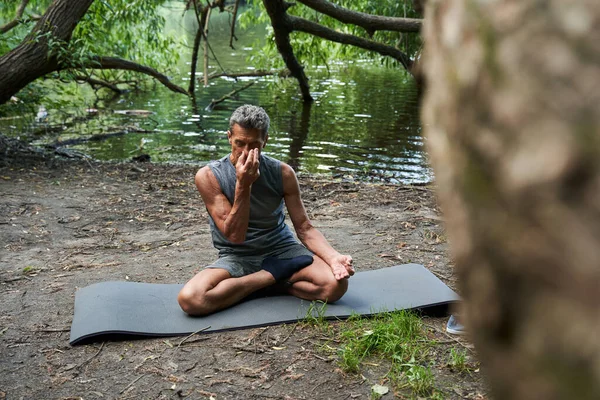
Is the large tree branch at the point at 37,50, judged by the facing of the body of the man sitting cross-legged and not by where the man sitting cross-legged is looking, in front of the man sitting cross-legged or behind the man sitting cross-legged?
behind

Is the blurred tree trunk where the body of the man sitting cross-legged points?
yes

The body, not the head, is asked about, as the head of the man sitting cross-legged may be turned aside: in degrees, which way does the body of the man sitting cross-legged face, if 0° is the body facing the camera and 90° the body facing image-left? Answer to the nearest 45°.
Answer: approximately 0°

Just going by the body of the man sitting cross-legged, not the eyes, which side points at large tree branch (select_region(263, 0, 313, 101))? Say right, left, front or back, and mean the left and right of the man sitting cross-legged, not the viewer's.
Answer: back

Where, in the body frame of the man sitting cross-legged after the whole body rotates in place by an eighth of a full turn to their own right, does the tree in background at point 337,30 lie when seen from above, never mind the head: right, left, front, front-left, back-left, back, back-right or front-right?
back-right

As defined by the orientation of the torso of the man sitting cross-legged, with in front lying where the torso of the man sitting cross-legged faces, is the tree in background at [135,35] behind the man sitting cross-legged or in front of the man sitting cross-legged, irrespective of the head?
behind

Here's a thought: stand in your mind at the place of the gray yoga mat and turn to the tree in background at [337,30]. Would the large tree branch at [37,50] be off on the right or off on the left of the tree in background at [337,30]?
left

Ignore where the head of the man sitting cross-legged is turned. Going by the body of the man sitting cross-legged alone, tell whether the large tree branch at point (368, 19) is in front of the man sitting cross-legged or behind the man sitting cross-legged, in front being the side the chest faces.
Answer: behind

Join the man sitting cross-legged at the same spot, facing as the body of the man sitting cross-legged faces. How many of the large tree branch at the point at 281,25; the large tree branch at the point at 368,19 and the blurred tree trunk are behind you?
2
